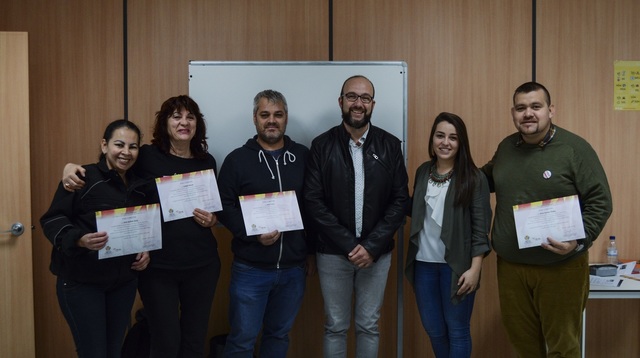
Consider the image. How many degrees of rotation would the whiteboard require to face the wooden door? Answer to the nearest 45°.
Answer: approximately 90° to its right

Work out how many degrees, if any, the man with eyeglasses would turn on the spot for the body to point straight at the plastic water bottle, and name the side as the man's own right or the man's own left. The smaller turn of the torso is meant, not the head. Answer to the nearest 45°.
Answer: approximately 135° to the man's own left

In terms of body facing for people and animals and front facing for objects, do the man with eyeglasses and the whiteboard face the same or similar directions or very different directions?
same or similar directions

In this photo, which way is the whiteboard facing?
toward the camera

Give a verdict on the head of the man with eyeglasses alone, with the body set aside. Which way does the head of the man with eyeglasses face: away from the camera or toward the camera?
toward the camera

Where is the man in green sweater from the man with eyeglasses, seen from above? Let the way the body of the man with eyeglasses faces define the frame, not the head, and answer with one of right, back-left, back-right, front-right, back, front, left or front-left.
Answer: left

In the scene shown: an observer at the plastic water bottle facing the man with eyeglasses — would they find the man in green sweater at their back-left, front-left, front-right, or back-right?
front-left

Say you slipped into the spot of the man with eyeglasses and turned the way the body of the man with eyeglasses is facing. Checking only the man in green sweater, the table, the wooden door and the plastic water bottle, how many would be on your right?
1

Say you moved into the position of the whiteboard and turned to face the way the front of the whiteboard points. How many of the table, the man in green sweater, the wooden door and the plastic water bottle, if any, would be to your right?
1

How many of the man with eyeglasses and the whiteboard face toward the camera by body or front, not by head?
2

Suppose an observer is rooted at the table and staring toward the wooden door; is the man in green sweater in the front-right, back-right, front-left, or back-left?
front-left

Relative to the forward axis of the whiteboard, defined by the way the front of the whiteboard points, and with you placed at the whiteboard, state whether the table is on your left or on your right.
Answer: on your left
